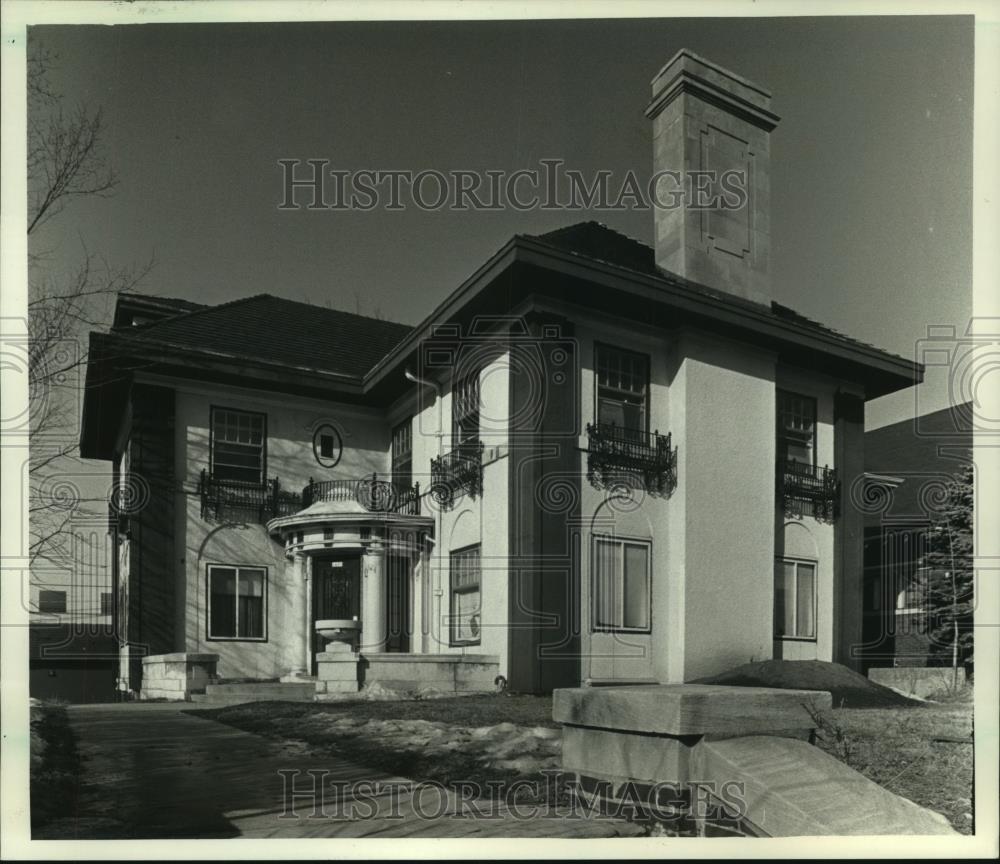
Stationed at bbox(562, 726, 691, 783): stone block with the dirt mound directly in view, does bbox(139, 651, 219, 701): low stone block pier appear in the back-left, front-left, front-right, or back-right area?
front-left

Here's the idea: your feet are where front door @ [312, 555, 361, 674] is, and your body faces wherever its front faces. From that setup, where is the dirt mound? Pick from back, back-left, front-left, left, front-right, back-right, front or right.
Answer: left

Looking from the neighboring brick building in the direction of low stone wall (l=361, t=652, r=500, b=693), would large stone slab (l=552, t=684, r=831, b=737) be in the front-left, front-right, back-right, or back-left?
front-left

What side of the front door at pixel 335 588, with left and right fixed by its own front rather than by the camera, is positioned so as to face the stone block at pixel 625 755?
front

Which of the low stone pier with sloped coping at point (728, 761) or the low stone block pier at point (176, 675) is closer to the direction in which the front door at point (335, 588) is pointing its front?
the low stone pier with sloped coping

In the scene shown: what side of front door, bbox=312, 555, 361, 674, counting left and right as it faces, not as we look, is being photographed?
front

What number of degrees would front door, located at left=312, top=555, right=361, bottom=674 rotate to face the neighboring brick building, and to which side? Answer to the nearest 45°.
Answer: approximately 90° to its left
